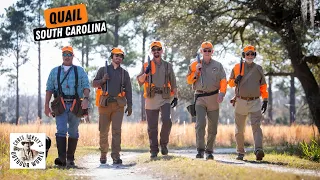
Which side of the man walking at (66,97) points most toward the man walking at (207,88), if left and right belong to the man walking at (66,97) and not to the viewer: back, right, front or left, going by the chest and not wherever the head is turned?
left

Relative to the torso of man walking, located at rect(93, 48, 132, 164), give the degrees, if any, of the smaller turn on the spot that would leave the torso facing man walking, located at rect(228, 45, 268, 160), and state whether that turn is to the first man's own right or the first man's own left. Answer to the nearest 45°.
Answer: approximately 90° to the first man's own left

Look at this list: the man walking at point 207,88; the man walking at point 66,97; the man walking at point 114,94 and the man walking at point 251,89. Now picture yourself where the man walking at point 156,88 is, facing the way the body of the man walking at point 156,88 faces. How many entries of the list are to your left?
2

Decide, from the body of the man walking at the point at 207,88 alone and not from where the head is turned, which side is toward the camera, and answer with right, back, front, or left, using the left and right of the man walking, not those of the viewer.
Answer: front

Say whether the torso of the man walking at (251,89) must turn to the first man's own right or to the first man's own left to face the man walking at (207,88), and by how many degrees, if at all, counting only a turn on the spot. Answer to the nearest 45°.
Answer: approximately 45° to the first man's own right

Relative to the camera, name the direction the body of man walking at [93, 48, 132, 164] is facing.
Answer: toward the camera

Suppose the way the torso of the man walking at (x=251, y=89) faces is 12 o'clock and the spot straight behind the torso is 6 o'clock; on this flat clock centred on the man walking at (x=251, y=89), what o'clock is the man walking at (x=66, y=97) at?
the man walking at (x=66, y=97) is roughly at 2 o'clock from the man walking at (x=251, y=89).

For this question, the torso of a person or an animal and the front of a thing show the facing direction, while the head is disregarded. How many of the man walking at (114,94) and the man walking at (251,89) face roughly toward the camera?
2

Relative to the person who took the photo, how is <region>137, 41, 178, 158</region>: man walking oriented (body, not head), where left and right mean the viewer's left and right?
facing the viewer

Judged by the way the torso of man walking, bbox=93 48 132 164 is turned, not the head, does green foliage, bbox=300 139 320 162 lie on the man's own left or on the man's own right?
on the man's own left
